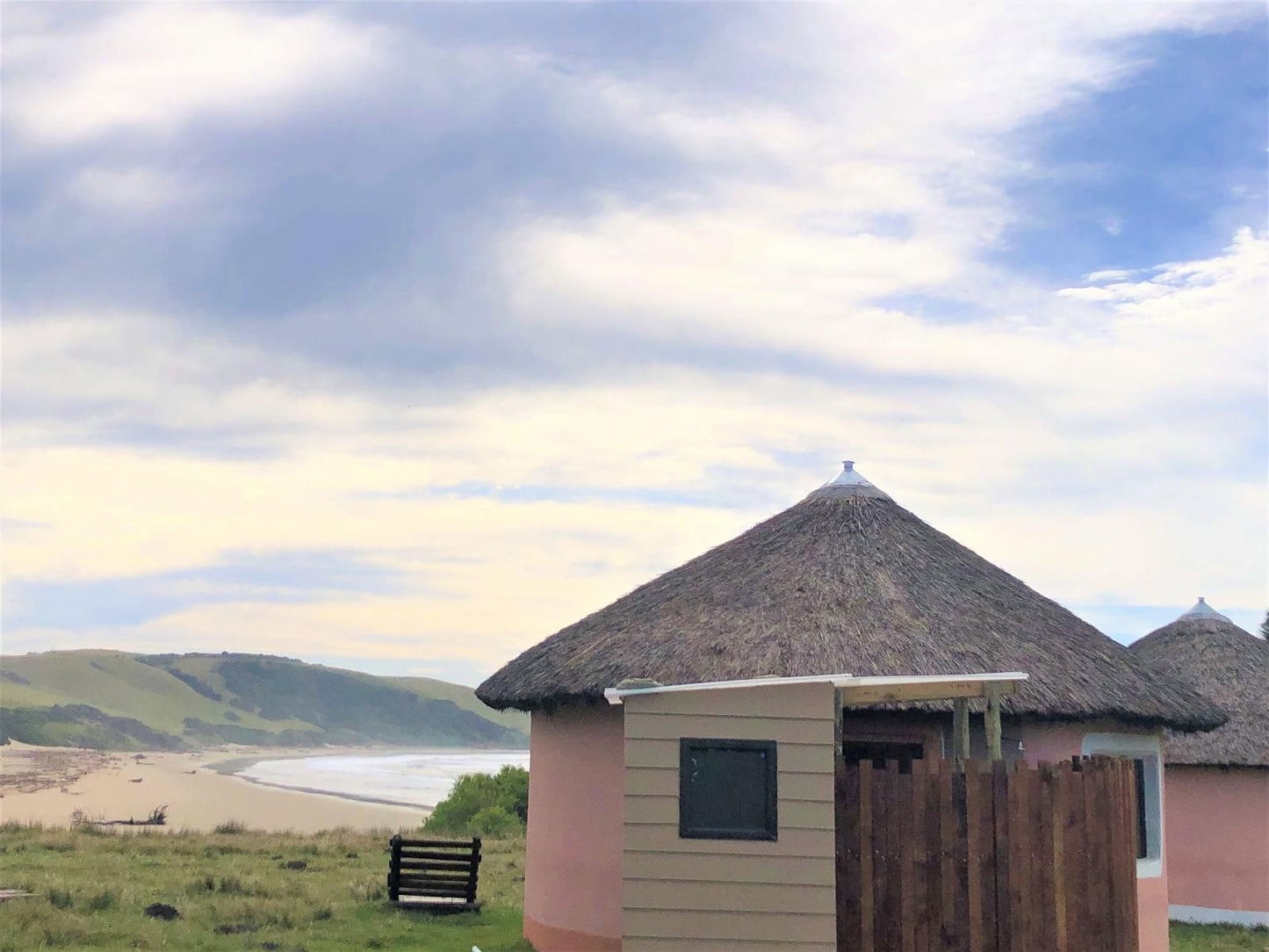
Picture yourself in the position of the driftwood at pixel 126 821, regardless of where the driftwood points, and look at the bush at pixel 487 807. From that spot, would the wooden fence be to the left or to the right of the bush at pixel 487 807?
right

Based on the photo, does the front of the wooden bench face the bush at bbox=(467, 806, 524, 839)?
yes

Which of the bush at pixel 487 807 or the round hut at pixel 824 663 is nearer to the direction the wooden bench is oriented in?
the bush

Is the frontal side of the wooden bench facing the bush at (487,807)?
yes

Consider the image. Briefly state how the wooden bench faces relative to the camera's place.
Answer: facing away from the viewer

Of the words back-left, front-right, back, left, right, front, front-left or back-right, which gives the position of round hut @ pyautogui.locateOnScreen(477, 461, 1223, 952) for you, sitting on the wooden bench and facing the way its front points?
back-right

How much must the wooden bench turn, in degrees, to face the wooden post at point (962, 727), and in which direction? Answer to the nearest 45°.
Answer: approximately 135° to its right

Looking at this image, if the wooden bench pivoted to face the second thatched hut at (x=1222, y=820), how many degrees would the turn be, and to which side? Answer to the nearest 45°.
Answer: approximately 90° to its right

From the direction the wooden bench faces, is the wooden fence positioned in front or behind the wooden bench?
behind
